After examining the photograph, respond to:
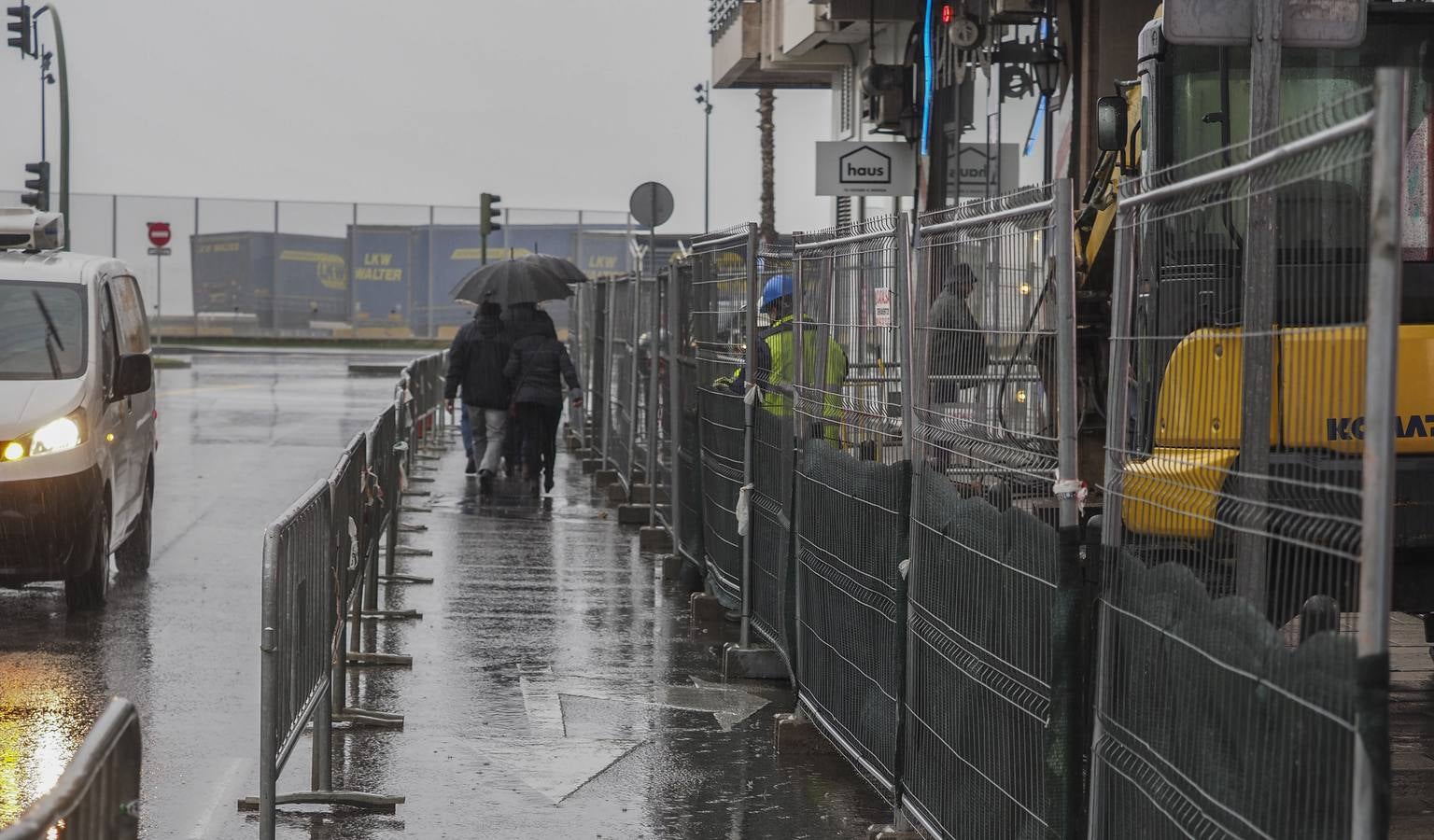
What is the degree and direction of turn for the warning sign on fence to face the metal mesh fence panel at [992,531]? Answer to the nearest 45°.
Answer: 0° — it already faces it

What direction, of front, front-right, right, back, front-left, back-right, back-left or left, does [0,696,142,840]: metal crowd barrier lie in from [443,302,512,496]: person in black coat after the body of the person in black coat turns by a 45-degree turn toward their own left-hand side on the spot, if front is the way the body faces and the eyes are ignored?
back-left

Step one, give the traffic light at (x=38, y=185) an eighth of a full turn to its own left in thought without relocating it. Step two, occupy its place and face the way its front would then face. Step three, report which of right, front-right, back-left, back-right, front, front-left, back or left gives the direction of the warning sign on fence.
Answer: front-left

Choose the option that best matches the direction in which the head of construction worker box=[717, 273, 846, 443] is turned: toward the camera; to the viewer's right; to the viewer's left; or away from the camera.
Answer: to the viewer's left

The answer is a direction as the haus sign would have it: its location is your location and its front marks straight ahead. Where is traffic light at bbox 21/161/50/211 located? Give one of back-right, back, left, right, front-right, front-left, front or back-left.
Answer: back-right

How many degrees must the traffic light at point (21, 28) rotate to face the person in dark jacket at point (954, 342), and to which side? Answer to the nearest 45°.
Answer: approximately 90° to its left

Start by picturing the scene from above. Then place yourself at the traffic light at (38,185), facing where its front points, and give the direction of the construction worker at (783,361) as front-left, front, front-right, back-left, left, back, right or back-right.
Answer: left

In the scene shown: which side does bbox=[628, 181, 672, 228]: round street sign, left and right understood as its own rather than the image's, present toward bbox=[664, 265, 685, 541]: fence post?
back

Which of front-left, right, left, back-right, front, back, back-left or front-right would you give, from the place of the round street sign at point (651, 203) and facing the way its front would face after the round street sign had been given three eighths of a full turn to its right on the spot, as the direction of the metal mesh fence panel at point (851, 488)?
front-right

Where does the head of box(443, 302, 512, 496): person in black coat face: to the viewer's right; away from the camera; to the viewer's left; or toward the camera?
away from the camera

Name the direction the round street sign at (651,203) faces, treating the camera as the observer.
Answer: facing away from the viewer
